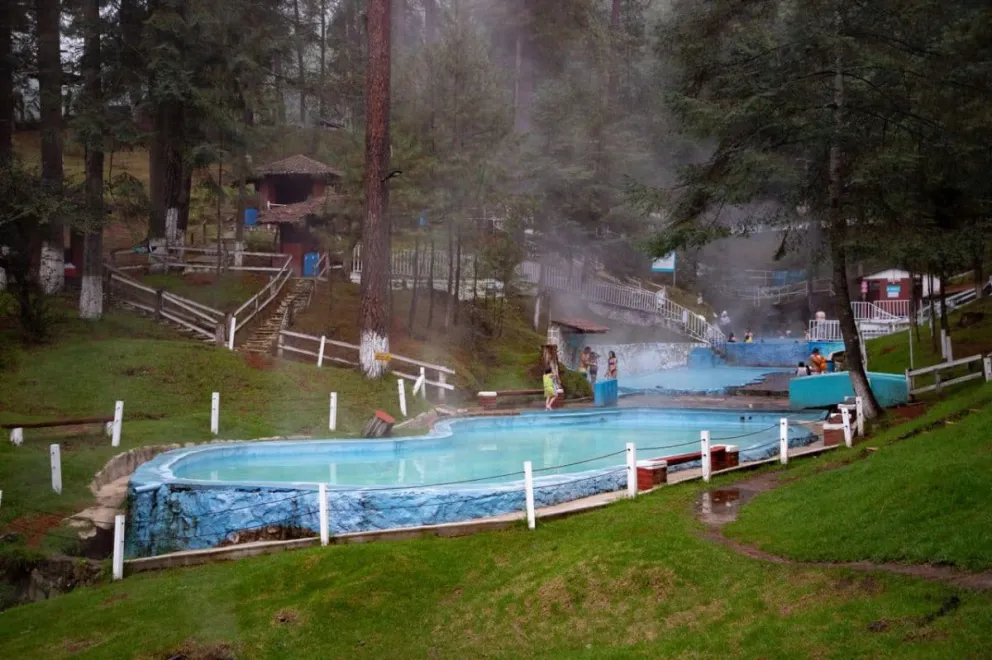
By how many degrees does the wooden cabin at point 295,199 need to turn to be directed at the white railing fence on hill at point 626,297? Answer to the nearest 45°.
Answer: approximately 90° to its left

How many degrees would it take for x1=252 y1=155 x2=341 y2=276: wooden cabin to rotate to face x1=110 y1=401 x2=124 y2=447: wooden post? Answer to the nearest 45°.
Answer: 0° — it already faces it

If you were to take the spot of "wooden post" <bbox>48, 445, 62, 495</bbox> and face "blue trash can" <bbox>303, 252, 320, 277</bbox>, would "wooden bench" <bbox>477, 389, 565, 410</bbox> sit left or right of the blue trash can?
right

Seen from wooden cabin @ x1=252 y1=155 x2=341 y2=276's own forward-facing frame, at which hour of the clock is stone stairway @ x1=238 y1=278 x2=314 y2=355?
The stone stairway is roughly at 12 o'clock from the wooden cabin.

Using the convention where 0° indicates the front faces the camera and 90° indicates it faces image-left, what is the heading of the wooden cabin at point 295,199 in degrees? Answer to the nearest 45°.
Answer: approximately 0°

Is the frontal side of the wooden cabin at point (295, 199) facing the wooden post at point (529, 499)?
yes

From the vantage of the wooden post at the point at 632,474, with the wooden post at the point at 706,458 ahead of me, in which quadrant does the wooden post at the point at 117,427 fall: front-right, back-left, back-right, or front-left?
back-left

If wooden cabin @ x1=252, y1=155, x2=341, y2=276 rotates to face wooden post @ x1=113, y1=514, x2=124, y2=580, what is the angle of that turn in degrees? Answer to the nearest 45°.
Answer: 0° — it already faces it
